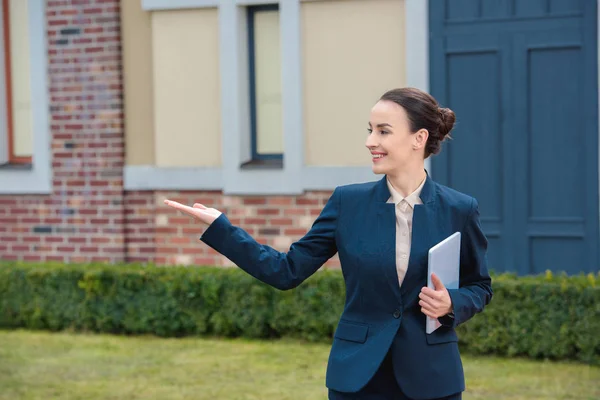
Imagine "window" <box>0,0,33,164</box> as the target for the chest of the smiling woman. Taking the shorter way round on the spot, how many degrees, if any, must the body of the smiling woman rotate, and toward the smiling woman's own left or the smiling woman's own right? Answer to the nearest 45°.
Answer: approximately 135° to the smiling woman's own right

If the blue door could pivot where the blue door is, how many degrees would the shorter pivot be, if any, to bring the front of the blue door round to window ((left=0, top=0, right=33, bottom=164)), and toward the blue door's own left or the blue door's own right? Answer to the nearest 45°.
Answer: approximately 90° to the blue door's own right

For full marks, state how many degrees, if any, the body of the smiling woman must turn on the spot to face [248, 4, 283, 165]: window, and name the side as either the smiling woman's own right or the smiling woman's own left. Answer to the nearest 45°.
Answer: approximately 180°

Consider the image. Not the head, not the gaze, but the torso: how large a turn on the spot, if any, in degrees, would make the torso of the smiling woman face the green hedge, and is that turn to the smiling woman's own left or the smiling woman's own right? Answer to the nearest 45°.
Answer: approximately 180°

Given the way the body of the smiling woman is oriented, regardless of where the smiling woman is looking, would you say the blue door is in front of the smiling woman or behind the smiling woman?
behind

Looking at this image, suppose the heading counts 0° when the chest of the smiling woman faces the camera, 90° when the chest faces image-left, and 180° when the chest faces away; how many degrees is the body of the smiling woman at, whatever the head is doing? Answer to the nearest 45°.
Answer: approximately 0°

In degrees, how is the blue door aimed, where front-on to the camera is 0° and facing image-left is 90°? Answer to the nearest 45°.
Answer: approximately 0°

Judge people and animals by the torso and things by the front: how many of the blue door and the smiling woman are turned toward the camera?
2

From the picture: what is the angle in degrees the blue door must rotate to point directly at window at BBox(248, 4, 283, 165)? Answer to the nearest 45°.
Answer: approximately 90° to its right
